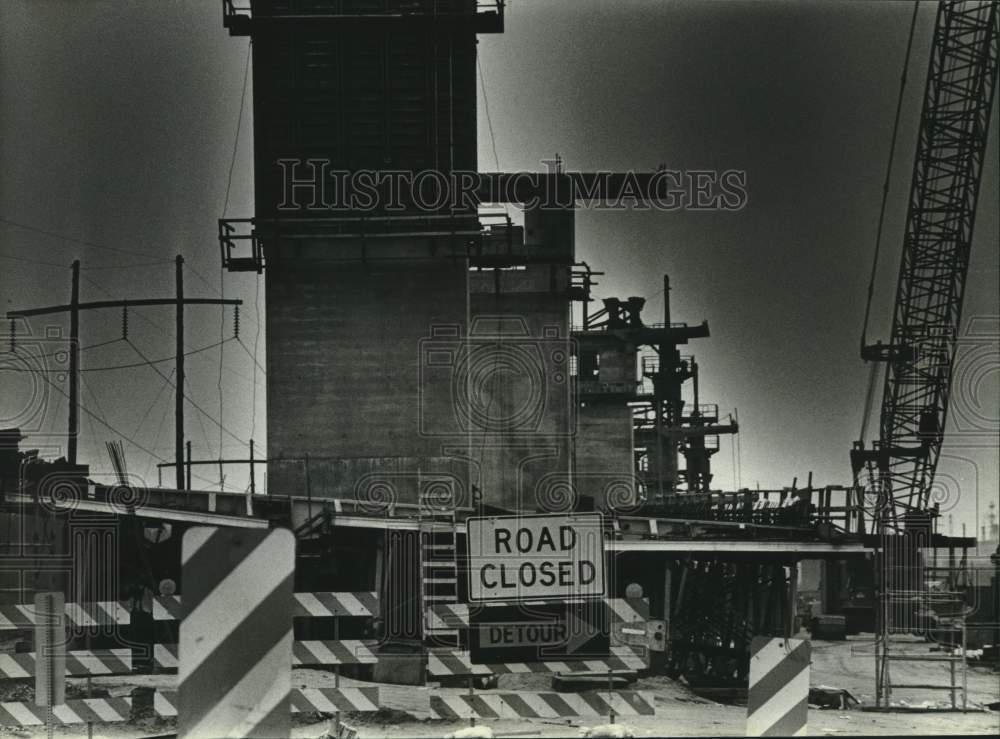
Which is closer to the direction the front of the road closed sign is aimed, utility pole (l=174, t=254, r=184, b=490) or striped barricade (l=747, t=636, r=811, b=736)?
the striped barricade

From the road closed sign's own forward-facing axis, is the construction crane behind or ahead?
behind

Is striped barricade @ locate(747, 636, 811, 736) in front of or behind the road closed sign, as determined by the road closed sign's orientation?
in front

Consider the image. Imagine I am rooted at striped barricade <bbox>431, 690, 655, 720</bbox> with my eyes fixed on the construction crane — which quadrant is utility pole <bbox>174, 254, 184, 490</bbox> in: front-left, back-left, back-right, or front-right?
front-left

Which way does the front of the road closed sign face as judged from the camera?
facing the viewer

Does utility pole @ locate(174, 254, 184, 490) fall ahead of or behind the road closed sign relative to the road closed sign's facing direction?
behind

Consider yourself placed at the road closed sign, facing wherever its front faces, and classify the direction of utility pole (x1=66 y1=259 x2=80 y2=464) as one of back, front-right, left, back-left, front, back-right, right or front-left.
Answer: back-right

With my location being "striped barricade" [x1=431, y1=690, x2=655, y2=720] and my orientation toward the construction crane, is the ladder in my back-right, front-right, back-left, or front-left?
front-left
